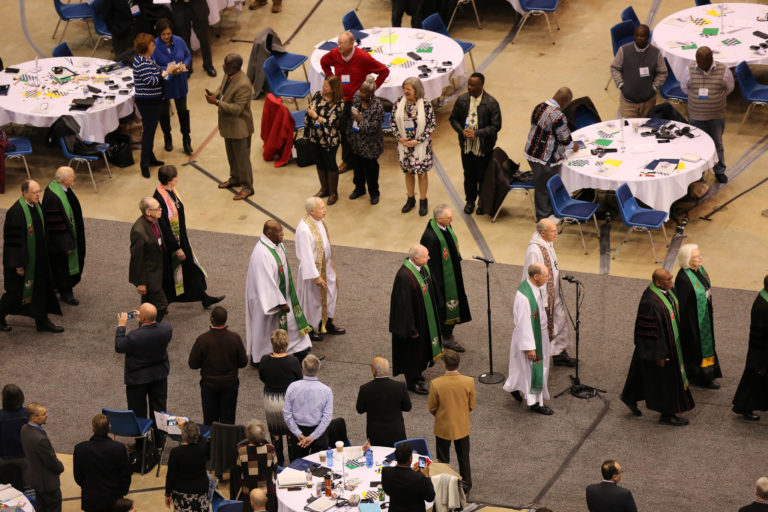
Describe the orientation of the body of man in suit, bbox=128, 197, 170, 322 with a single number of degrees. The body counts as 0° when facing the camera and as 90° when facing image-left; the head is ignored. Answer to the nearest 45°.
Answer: approximately 270°

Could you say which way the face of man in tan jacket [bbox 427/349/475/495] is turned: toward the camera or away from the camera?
away from the camera

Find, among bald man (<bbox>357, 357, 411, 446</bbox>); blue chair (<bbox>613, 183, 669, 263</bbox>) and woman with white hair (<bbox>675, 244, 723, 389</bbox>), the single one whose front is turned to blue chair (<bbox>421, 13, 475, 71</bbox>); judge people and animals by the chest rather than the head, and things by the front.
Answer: the bald man

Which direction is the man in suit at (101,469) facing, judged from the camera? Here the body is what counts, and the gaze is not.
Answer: away from the camera

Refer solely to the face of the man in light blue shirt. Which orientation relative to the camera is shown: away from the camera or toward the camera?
away from the camera

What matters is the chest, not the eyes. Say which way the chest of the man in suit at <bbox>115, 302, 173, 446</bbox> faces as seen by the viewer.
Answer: away from the camera

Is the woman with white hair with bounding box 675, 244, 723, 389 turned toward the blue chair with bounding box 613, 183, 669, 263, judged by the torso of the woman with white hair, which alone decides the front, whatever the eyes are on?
no

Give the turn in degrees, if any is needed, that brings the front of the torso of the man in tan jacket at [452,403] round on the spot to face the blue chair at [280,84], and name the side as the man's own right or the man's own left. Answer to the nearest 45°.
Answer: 0° — they already face it

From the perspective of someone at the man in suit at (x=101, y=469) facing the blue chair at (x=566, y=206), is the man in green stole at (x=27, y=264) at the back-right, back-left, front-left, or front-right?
front-left

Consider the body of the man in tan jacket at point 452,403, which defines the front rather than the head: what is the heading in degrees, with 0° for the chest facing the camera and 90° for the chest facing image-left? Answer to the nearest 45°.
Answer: approximately 180°

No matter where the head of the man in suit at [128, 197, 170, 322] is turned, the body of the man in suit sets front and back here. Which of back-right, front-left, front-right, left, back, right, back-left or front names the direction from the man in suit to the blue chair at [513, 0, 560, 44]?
front-left

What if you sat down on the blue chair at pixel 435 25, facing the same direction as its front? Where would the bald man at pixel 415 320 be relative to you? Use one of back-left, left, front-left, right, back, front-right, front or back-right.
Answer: front-right

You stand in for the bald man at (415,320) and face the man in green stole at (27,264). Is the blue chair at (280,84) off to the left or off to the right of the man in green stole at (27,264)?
right

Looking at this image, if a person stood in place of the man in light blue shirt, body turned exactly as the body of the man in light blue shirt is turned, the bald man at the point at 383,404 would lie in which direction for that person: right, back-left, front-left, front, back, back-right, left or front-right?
right

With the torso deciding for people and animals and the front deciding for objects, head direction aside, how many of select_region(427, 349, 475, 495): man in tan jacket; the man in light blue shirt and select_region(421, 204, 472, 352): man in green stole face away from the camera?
2

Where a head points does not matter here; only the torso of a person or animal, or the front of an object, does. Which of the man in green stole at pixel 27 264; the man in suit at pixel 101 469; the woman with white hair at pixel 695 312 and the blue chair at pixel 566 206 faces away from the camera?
the man in suit
